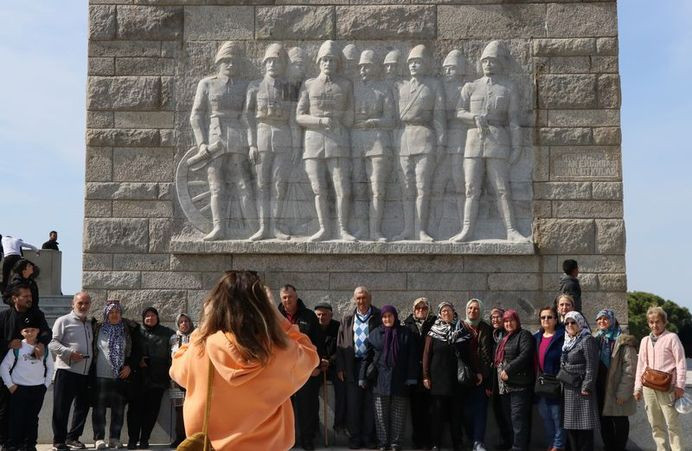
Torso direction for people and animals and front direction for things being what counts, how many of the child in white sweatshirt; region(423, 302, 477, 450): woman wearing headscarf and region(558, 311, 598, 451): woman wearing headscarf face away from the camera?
0

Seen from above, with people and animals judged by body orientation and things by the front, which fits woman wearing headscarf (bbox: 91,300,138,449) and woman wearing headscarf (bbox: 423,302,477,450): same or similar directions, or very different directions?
same or similar directions

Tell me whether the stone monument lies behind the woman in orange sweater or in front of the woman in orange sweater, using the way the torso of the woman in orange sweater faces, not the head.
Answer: in front

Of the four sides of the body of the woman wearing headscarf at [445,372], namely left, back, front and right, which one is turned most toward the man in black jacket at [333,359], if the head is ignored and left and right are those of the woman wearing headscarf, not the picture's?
right

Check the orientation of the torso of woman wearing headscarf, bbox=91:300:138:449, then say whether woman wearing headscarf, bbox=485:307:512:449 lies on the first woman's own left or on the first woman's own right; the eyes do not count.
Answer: on the first woman's own left

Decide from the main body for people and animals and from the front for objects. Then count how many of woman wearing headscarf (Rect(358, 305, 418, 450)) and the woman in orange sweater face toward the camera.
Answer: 1

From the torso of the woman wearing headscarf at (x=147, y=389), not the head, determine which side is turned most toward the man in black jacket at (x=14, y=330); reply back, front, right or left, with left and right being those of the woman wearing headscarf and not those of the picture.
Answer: right

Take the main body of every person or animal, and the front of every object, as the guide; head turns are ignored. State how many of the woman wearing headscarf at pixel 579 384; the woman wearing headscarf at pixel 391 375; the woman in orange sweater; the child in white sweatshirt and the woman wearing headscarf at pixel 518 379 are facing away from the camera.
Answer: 1

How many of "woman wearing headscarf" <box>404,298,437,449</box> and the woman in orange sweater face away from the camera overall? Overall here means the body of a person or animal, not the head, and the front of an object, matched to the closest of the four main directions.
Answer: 1

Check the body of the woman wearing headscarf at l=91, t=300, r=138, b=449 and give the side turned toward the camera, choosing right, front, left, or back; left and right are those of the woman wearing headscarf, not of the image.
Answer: front

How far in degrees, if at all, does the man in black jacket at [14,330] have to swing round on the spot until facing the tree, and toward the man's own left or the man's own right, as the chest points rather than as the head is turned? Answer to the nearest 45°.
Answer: approximately 90° to the man's own left

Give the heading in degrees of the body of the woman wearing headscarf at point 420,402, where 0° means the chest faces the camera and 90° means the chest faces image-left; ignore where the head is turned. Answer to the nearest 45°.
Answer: approximately 0°

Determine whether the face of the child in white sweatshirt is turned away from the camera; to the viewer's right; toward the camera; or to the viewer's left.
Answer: toward the camera

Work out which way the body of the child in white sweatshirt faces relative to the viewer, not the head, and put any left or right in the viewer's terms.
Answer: facing the viewer

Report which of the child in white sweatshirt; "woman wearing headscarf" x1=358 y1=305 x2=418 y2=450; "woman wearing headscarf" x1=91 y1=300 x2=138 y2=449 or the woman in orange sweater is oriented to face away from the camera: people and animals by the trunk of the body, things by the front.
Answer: the woman in orange sweater

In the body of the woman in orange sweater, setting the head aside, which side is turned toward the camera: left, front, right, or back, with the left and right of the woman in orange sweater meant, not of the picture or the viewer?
back

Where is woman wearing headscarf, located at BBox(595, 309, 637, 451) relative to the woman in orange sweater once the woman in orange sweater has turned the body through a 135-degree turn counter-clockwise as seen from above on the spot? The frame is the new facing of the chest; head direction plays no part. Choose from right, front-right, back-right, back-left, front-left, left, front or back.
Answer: back
